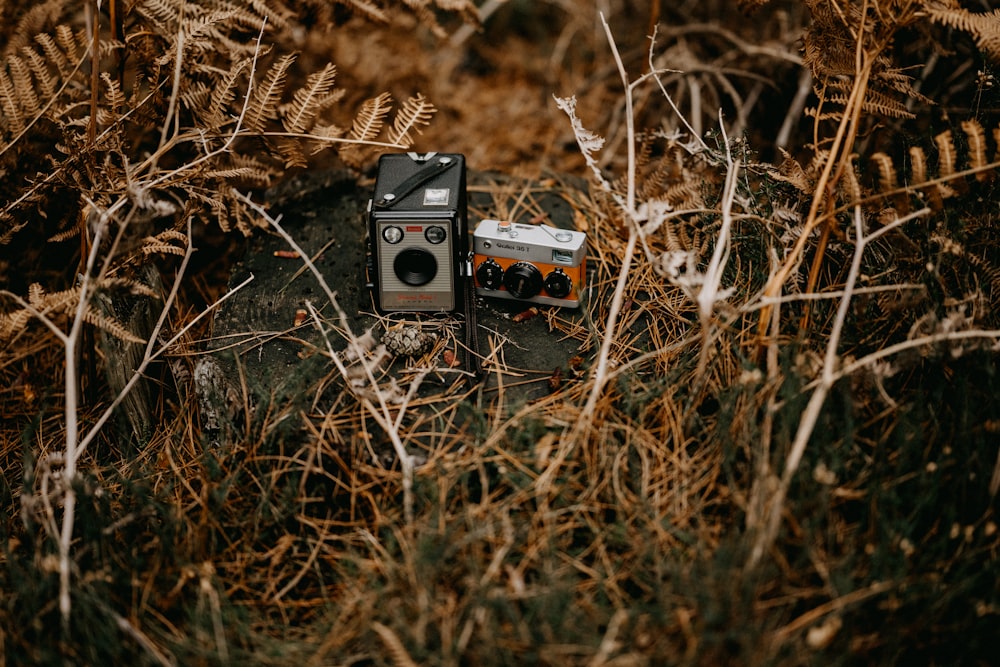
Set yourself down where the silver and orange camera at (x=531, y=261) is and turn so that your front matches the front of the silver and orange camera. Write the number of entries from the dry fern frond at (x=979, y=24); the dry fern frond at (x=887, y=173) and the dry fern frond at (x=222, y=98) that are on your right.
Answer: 1

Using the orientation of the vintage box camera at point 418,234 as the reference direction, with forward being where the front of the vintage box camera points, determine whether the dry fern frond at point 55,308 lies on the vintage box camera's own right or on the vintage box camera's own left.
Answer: on the vintage box camera's own right

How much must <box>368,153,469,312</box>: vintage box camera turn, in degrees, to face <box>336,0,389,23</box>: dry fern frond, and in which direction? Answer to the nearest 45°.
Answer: approximately 180°

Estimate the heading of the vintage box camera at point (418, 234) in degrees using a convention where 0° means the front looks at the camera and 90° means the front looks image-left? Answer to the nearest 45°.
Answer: approximately 0°

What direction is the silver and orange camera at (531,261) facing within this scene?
toward the camera

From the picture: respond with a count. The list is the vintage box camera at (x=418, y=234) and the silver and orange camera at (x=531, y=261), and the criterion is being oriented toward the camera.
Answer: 2
